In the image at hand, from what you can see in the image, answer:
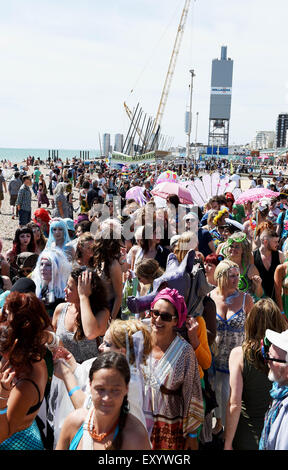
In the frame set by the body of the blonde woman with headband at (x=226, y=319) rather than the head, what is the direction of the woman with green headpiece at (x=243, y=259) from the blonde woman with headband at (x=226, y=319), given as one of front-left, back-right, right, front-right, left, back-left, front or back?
back

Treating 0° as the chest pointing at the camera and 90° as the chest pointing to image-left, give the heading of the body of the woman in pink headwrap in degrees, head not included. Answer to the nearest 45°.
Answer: approximately 45°

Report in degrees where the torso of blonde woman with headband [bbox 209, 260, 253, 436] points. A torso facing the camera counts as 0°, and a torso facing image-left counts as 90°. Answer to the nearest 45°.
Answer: approximately 0°

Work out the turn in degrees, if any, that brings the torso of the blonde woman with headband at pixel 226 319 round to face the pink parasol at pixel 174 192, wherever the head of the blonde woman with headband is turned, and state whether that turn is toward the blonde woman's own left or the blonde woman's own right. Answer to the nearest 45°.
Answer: approximately 180°

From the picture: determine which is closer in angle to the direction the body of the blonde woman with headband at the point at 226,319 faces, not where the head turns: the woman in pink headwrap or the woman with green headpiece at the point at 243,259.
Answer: the woman in pink headwrap

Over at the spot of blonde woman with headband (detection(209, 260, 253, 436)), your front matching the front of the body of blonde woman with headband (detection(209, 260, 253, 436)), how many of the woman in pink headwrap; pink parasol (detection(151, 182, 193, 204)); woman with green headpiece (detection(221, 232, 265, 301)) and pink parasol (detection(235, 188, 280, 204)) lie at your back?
3

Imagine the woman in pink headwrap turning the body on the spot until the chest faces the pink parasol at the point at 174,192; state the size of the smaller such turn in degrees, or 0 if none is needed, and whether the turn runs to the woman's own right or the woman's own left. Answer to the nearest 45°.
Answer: approximately 135° to the woman's own right
